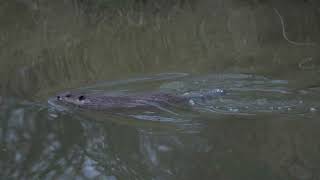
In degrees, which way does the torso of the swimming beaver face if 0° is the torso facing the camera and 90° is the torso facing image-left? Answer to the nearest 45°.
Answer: approximately 90°
